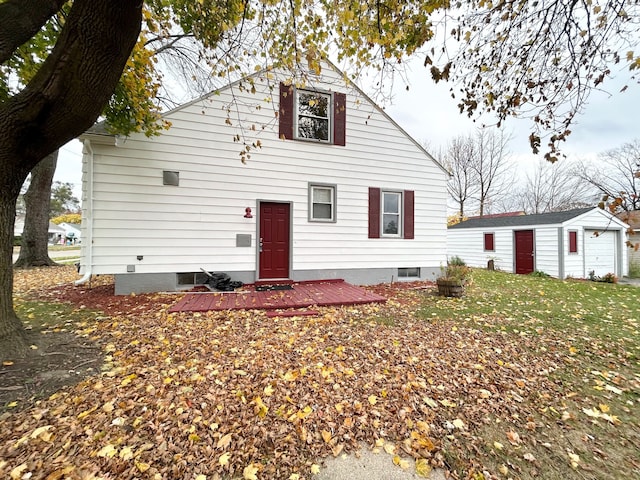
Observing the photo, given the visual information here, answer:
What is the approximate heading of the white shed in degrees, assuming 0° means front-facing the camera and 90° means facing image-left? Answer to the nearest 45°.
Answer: approximately 315°

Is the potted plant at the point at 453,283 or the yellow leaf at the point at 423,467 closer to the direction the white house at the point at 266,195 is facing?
the yellow leaf

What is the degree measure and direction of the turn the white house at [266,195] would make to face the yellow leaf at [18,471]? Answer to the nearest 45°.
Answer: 0° — it already faces it

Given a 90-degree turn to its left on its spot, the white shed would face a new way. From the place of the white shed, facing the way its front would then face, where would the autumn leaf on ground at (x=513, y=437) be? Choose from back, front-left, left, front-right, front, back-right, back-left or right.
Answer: back-right

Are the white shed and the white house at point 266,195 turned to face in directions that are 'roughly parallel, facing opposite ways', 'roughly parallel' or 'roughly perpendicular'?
roughly parallel

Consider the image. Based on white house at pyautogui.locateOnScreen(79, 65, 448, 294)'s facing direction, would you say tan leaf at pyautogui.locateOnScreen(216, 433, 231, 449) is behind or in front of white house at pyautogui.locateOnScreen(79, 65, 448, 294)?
in front

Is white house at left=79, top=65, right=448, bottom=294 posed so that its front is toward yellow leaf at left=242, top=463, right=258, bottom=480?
yes

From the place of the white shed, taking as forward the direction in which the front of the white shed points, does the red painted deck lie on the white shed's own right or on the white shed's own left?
on the white shed's own right

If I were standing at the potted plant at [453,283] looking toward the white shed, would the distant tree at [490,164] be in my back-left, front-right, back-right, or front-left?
front-left

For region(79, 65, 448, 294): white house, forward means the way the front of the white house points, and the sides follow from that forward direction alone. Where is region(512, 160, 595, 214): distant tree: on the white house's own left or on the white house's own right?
on the white house's own left

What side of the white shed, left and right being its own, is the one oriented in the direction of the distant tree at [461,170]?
back

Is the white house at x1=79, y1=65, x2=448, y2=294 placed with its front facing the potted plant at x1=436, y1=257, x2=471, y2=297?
no

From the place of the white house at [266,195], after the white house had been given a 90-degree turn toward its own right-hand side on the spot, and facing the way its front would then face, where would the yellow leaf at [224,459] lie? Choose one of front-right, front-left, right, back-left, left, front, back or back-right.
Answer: left

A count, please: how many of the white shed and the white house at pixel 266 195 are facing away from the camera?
0

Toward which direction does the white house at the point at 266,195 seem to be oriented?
toward the camera

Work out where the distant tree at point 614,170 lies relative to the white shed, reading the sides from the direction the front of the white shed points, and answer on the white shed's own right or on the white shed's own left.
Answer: on the white shed's own left

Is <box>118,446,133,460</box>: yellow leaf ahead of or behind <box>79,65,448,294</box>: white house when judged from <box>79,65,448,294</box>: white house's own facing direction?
ahead

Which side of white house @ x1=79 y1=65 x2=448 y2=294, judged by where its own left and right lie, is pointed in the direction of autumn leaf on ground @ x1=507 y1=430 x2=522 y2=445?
front
